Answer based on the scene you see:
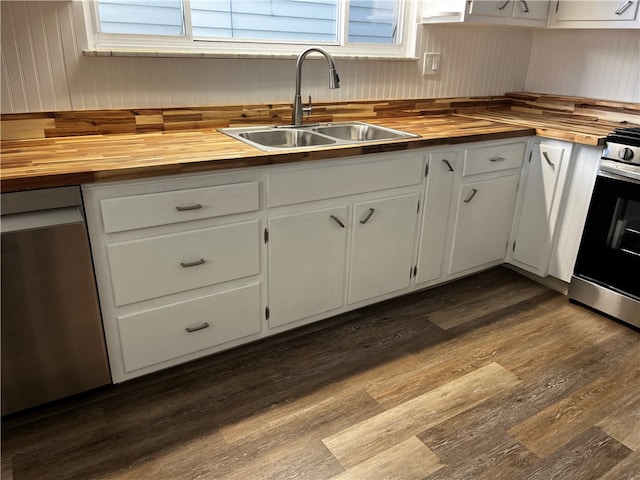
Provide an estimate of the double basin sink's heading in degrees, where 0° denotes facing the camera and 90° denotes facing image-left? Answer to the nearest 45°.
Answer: approximately 315°

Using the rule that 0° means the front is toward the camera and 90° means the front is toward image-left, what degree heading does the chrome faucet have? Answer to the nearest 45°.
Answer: approximately 315°

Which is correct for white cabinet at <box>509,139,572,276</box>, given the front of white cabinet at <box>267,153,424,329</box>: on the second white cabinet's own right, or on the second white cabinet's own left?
on the second white cabinet's own left

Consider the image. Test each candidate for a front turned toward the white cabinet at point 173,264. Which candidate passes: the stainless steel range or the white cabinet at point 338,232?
the stainless steel range

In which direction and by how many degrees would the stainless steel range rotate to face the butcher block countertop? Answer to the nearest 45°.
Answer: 0° — it already faces it

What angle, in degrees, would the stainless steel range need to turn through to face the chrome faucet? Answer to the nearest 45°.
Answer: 0° — it already faces it

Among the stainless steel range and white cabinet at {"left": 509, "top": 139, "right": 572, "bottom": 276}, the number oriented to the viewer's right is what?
0

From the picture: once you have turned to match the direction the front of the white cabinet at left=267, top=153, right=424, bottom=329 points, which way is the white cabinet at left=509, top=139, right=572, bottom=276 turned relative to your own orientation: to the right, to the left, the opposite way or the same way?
to the right

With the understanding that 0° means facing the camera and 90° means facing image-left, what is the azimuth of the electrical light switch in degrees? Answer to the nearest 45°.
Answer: approximately 315°

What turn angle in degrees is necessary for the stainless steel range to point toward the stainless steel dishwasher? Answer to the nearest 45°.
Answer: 0° — it already faces it
